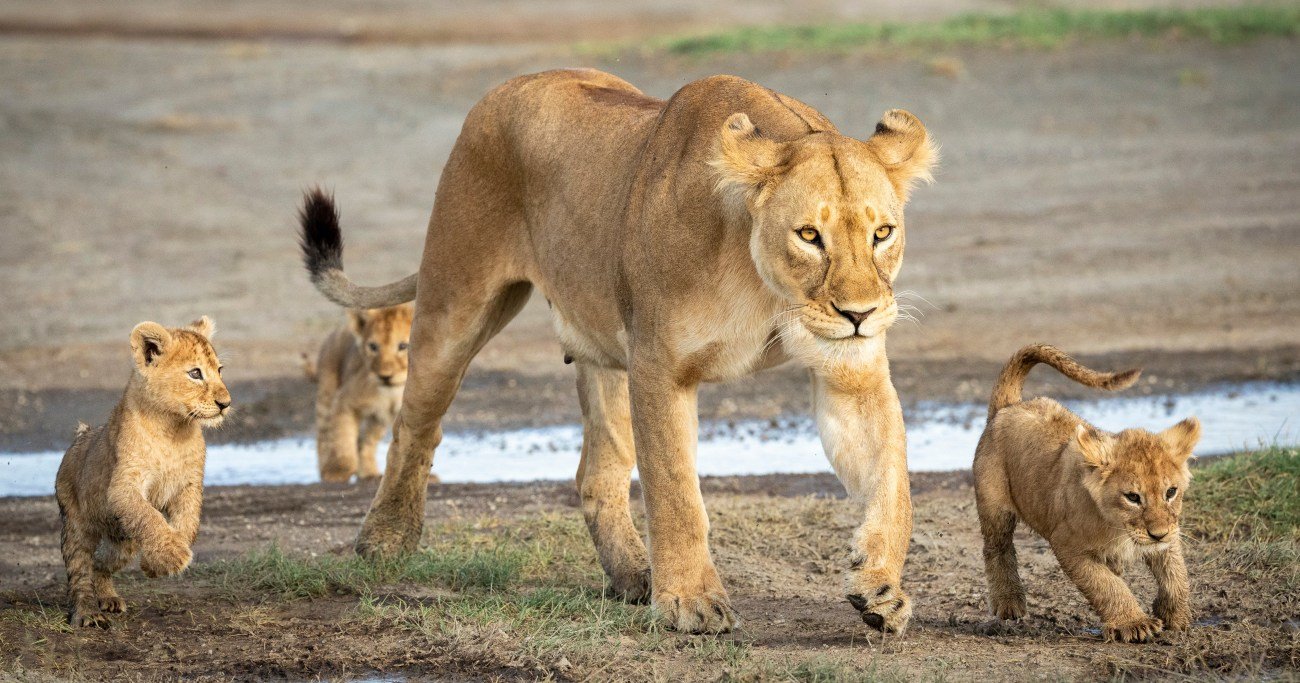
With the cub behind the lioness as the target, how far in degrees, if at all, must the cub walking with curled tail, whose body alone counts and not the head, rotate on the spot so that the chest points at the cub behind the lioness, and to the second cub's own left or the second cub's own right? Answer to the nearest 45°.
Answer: approximately 180°

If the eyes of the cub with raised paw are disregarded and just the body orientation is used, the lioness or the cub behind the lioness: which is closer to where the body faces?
the lioness

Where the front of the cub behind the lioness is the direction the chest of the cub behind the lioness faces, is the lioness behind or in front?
in front

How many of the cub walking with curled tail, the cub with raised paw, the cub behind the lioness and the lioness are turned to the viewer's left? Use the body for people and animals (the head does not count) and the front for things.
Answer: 0

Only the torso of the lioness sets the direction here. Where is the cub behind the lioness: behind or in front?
behind

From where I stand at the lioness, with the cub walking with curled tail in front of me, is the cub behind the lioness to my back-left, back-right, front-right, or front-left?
back-left

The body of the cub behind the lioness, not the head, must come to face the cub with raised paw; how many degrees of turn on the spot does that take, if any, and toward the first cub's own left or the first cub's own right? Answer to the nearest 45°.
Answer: approximately 45° to the first cub's own right

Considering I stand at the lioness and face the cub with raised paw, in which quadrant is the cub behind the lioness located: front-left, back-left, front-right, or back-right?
front-right

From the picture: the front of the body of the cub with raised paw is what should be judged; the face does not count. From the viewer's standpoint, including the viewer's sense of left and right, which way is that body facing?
facing the viewer and to the right of the viewer

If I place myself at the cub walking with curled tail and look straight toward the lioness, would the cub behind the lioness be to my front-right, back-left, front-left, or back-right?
front-right
